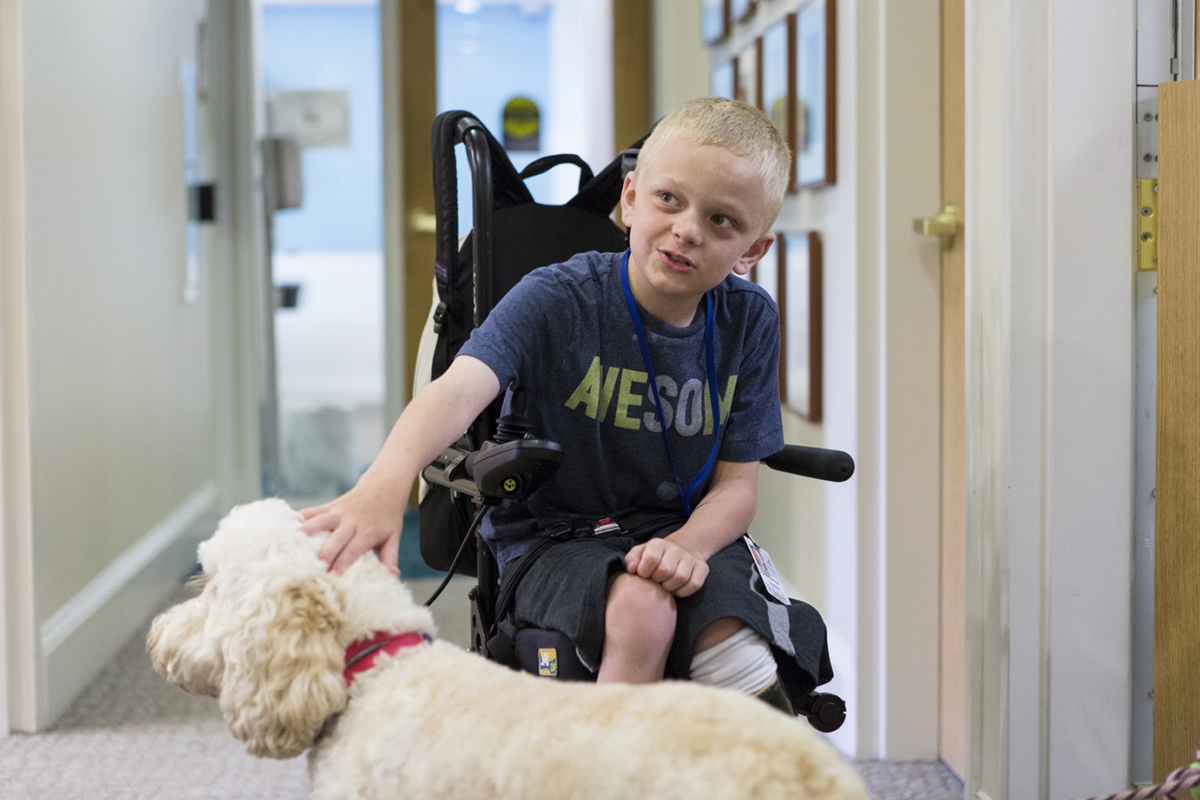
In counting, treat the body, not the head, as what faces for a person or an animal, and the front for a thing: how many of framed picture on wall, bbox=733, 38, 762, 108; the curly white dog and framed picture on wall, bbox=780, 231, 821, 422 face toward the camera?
0

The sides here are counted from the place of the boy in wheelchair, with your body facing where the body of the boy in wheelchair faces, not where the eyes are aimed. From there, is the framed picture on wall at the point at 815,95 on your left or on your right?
on your left

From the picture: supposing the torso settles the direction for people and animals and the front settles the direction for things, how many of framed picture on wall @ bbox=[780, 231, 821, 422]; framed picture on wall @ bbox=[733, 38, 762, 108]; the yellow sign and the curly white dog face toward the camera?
1

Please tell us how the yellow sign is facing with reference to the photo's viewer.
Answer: facing the viewer

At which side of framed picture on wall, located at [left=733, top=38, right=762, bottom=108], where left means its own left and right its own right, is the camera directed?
left

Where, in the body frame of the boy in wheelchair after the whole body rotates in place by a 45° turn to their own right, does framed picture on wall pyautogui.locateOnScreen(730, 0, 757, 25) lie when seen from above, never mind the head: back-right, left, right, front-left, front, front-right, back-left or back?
back

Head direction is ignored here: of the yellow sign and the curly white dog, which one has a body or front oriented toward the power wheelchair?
the yellow sign

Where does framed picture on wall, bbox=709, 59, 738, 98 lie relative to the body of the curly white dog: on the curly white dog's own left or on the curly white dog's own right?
on the curly white dog's own right

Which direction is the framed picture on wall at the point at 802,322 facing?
to the viewer's left

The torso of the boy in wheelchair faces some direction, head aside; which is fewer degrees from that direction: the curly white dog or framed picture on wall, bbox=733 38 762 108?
the curly white dog

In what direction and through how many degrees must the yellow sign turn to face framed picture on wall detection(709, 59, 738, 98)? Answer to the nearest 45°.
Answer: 0° — it already faces it

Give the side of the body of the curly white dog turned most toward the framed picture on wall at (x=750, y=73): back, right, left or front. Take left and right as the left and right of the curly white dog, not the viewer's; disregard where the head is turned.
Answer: right
